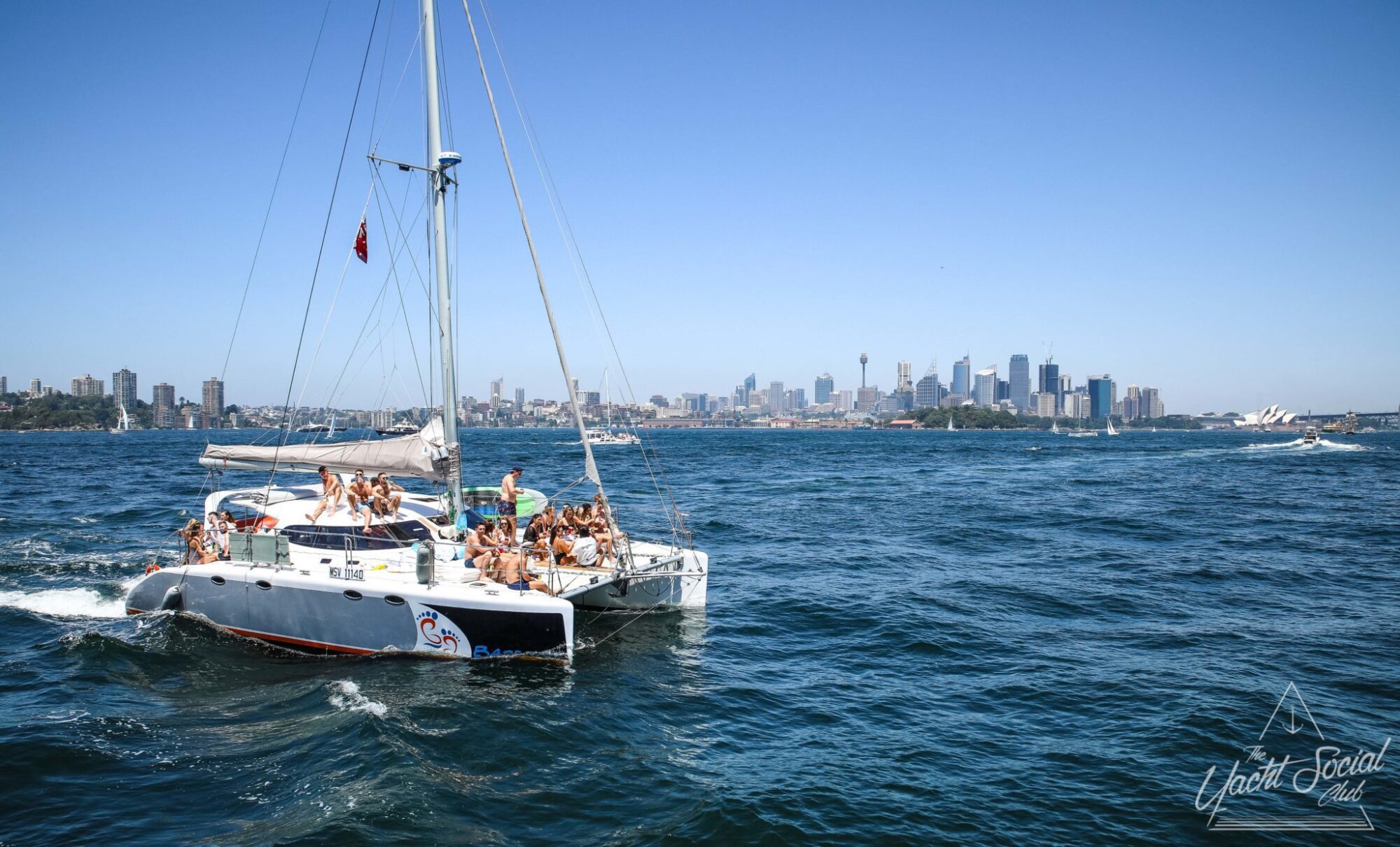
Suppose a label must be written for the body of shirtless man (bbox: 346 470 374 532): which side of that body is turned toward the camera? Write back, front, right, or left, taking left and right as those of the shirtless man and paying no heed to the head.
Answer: front

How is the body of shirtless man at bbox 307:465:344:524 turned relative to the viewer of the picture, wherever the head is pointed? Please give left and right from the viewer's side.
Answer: facing the viewer and to the left of the viewer

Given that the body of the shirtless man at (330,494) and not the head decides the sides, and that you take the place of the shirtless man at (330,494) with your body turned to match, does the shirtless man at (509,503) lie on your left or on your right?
on your left

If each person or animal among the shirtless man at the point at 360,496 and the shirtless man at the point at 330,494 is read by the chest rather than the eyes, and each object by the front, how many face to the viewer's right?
0

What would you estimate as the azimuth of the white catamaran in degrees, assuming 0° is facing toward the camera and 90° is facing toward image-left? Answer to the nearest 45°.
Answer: approximately 315°

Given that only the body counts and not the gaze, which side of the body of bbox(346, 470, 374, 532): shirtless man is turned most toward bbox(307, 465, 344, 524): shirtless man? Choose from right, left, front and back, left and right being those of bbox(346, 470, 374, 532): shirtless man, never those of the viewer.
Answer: right

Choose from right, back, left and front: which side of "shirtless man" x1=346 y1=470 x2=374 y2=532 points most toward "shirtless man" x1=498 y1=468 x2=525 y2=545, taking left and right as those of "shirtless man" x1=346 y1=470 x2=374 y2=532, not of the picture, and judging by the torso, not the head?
left
